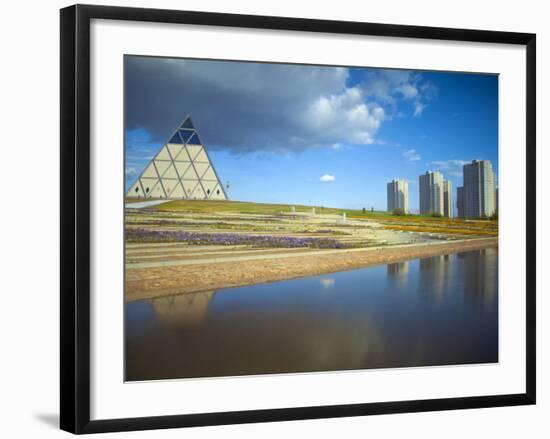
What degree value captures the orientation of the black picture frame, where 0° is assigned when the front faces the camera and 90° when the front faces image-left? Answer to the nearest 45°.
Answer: approximately 315°
